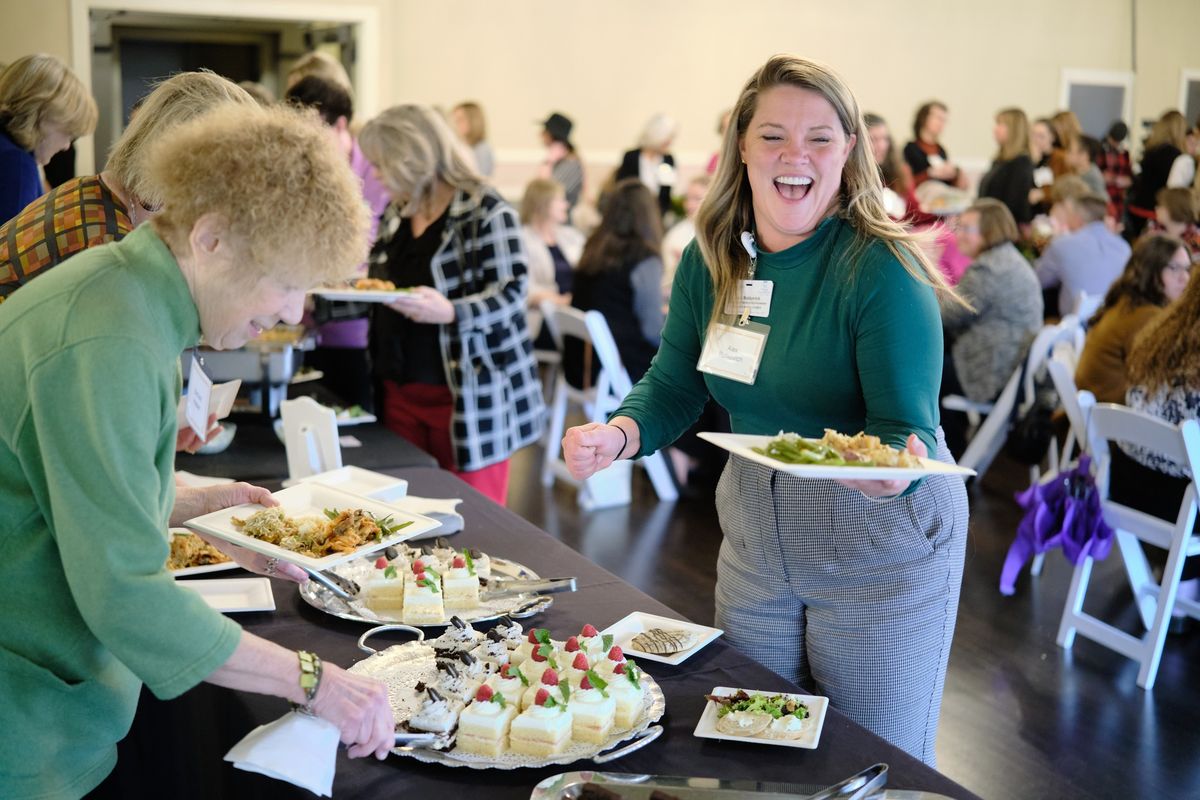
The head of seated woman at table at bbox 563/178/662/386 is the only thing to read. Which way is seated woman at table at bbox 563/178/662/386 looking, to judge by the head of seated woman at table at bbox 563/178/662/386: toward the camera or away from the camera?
away from the camera

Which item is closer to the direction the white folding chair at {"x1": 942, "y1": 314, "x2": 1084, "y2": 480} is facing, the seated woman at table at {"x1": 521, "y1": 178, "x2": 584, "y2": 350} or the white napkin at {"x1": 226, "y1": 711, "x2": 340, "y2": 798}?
the seated woman at table

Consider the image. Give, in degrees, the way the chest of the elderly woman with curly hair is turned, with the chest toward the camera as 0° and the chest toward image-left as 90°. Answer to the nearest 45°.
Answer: approximately 270°

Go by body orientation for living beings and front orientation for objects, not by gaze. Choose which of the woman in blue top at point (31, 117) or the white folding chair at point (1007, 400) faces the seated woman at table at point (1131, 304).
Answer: the woman in blue top at point (31, 117)

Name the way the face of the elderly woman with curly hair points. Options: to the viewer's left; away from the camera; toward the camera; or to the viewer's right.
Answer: to the viewer's right

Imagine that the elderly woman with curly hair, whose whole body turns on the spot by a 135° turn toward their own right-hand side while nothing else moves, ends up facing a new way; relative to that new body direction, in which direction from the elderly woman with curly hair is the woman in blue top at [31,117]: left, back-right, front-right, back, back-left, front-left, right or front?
back-right

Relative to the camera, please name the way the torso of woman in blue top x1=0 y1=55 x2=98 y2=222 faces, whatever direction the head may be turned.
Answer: to the viewer's right

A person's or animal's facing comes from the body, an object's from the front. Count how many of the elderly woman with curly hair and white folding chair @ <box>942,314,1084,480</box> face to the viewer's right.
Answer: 1

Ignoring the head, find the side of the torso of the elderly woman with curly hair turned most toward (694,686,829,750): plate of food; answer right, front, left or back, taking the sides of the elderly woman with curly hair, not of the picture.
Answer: front

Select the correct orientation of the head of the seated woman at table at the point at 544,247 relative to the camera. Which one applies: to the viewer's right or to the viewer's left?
to the viewer's right
